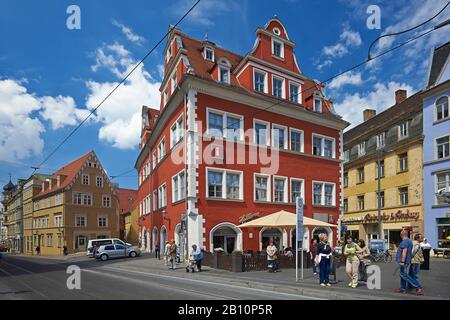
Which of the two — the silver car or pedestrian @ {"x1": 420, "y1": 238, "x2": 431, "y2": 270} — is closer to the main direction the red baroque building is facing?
the pedestrian

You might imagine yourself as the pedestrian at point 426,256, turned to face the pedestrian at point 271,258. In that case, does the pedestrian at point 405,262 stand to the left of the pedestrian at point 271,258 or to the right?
left

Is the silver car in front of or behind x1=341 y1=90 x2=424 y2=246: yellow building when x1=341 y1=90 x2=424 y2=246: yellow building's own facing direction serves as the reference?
in front

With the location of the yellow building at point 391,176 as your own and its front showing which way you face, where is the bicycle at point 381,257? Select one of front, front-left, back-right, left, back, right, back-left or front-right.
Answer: front-left

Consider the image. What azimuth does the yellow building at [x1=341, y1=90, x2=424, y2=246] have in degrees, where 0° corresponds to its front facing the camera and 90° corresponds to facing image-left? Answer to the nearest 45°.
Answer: approximately 45°

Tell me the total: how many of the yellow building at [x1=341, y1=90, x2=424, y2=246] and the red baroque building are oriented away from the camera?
0

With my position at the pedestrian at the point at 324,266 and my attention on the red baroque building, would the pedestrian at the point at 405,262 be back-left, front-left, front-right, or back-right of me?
back-right

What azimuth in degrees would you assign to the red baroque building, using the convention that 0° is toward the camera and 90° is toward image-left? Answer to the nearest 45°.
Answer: approximately 315°

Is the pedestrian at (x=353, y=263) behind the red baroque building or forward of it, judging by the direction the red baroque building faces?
forward
